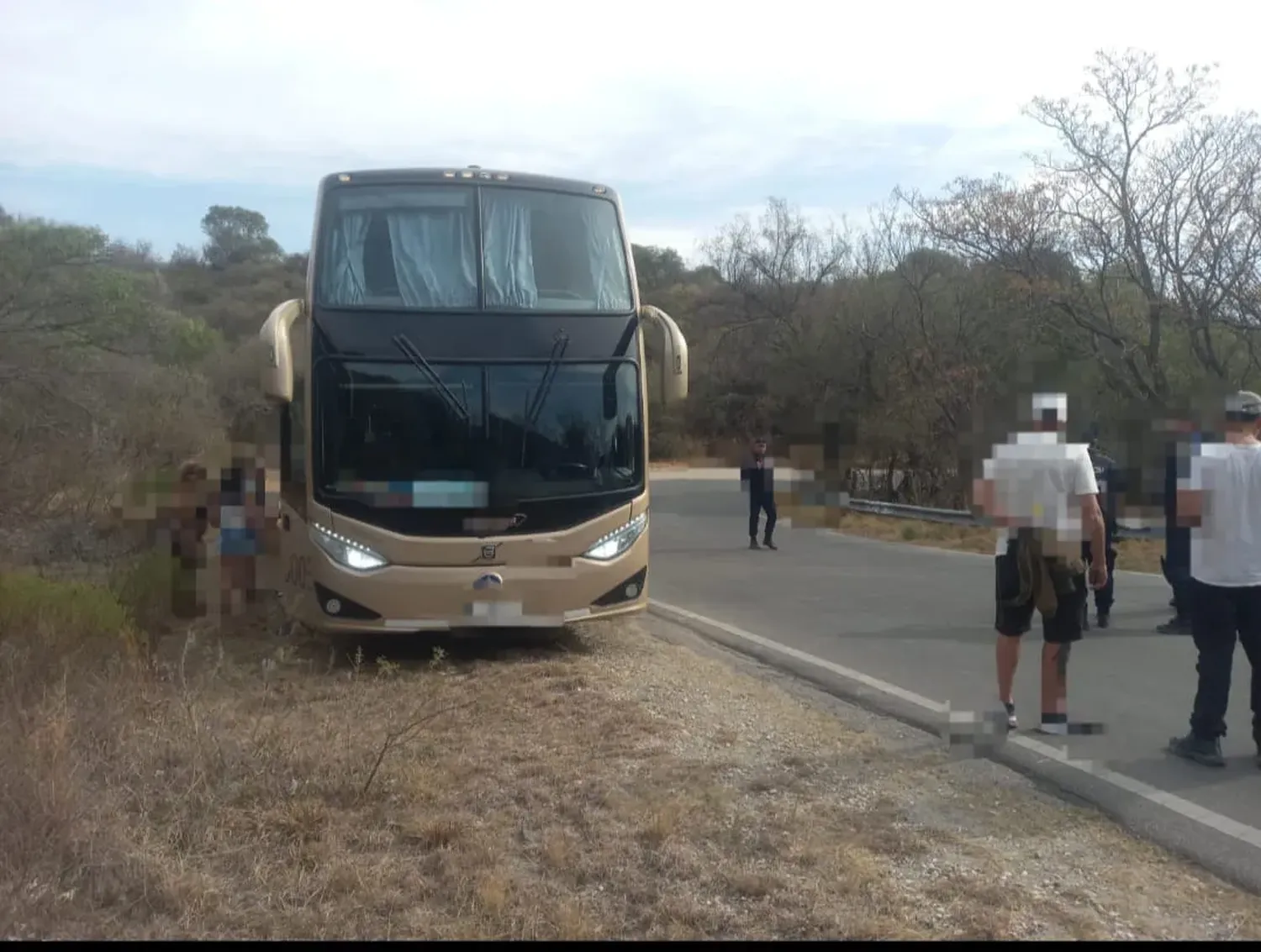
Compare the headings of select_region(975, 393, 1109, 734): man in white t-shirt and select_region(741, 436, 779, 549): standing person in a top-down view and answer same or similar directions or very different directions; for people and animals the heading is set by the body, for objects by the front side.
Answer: very different directions

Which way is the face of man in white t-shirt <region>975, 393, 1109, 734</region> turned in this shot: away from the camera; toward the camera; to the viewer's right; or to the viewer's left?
away from the camera

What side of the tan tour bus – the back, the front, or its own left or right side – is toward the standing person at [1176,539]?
left

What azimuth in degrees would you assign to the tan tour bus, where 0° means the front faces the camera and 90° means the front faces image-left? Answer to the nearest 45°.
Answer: approximately 0°

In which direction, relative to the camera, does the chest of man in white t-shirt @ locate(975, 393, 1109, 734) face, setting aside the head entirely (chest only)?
away from the camera

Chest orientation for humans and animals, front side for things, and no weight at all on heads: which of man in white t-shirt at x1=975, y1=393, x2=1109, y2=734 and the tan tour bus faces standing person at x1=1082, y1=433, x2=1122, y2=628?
the man in white t-shirt

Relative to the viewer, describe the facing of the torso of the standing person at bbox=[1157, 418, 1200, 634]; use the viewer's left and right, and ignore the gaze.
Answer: facing to the left of the viewer

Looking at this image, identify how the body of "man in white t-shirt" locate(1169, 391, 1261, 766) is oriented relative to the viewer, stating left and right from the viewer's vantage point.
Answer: facing away from the viewer and to the left of the viewer

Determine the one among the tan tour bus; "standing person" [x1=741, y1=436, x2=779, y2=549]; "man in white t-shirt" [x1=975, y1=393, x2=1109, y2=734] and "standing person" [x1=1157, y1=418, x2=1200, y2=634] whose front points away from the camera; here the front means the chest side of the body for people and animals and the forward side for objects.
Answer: the man in white t-shirt
